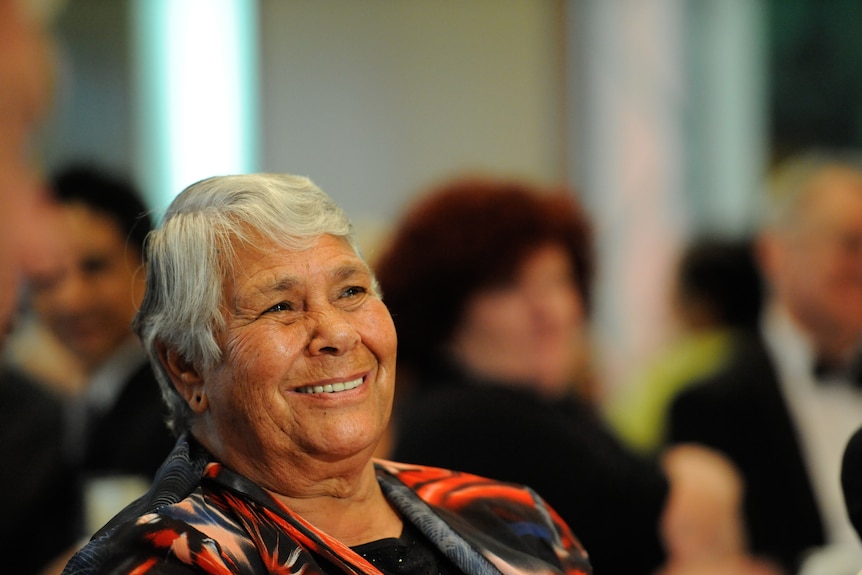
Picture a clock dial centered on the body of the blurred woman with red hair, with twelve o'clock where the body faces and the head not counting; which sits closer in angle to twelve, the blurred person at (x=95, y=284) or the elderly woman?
the elderly woman

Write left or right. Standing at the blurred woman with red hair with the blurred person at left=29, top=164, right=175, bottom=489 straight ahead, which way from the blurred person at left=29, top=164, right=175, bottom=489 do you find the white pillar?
right

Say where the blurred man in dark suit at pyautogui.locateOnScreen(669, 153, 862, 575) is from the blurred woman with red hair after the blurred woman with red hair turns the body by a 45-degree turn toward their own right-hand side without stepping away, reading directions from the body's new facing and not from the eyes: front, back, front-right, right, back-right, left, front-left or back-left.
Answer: back-left

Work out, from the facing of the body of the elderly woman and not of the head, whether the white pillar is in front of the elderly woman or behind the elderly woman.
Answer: behind

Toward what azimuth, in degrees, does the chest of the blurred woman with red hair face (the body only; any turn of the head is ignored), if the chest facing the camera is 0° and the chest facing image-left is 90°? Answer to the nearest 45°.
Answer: approximately 315°

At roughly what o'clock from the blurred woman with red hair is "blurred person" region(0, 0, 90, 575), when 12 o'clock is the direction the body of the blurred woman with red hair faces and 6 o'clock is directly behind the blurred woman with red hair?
The blurred person is roughly at 4 o'clock from the blurred woman with red hair.

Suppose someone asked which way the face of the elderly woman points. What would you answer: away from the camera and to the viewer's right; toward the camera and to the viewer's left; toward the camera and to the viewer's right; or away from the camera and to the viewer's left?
toward the camera and to the viewer's right

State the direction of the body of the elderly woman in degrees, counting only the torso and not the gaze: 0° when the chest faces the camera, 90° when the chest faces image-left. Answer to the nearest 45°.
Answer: approximately 315°

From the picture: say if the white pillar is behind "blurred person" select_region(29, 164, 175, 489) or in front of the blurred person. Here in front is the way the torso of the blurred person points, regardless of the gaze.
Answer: behind

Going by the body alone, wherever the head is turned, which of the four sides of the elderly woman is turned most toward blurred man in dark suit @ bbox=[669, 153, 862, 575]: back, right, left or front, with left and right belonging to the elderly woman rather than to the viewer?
left
